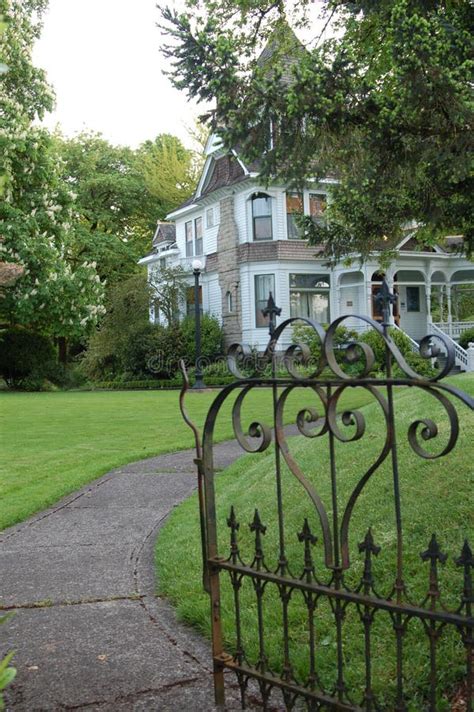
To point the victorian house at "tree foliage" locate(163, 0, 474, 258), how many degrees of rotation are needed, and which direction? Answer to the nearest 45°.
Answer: approximately 45° to its right

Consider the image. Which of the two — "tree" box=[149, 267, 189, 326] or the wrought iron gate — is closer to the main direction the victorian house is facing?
the wrought iron gate

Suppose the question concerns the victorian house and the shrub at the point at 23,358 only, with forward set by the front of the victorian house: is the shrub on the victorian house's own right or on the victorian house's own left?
on the victorian house's own right

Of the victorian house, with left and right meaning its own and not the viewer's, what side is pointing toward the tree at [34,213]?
right

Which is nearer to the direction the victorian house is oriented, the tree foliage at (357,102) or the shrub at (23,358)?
the tree foliage

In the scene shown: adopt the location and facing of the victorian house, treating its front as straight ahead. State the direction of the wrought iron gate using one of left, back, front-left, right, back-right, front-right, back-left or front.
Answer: front-right

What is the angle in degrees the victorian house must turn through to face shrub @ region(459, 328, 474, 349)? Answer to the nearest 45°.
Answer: approximately 45° to its left

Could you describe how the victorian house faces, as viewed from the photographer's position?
facing the viewer and to the right of the viewer

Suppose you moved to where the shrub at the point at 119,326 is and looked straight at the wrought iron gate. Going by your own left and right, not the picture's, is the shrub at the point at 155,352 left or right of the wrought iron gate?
left
